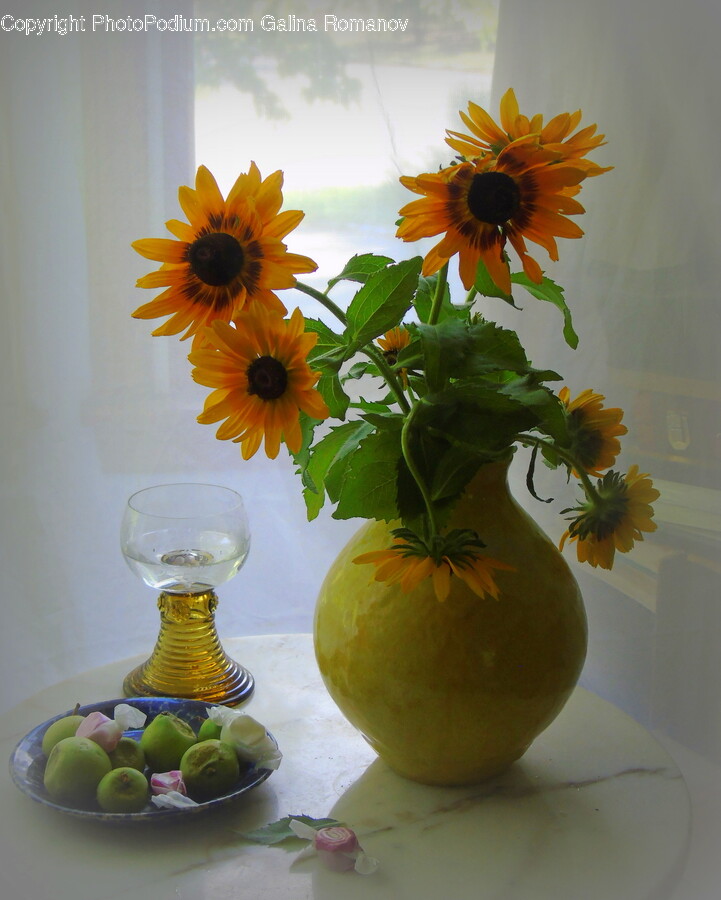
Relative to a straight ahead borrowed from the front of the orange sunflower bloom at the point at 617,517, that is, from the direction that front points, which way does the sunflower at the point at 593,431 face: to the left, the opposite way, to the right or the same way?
the same way

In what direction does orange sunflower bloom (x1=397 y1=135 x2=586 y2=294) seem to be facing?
toward the camera

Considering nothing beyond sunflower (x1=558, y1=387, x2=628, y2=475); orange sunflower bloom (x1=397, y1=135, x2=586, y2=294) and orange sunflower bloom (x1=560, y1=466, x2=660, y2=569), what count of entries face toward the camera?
1

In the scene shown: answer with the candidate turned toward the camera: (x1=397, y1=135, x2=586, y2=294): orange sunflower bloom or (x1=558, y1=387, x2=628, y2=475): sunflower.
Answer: the orange sunflower bloom

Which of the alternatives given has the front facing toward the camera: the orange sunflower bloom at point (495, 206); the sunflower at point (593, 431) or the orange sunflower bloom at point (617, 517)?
the orange sunflower bloom at point (495, 206)
